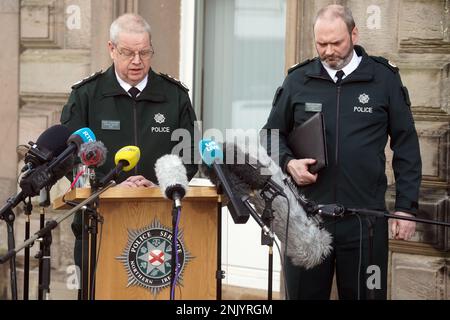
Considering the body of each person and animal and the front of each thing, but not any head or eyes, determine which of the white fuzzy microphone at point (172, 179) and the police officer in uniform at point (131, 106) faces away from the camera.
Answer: the white fuzzy microphone

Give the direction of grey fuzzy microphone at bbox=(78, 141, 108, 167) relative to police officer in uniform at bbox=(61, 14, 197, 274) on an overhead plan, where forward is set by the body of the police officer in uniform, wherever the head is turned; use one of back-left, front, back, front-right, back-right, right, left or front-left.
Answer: front

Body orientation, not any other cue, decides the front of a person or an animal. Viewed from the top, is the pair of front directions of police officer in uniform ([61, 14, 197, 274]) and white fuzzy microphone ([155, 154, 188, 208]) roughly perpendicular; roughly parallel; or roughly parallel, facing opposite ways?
roughly parallel, facing opposite ways

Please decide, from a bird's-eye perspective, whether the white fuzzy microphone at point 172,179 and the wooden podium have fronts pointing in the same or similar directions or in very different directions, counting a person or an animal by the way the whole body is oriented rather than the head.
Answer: very different directions

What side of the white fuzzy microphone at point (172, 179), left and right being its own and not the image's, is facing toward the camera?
back

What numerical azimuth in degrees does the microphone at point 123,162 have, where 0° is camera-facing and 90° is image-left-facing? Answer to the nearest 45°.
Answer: approximately 225°

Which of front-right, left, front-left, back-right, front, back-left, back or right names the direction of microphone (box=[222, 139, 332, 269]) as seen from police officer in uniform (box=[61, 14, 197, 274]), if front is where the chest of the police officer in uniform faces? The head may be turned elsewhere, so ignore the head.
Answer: front-left

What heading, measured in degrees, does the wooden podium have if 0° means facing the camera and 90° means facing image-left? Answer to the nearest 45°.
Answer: approximately 0°

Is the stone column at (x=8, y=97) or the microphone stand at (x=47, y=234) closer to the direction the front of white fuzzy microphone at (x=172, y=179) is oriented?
the stone column

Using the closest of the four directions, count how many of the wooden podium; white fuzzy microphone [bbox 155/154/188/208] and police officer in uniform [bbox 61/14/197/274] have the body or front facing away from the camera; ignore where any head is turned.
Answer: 1

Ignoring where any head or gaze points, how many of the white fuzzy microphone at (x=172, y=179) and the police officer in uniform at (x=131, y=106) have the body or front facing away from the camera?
1

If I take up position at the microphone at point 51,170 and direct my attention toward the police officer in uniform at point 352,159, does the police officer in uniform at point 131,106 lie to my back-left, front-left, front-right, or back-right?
front-left

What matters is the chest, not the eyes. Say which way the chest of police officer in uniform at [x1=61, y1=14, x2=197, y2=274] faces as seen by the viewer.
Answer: toward the camera

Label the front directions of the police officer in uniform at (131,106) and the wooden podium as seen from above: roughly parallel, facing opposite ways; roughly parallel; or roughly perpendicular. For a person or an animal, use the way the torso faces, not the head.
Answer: roughly parallel
